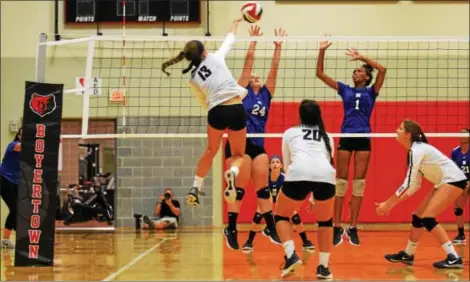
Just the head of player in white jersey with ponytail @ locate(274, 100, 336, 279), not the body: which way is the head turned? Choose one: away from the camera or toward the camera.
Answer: away from the camera

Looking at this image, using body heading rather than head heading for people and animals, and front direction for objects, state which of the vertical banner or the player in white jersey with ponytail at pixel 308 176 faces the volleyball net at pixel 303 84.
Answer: the player in white jersey with ponytail

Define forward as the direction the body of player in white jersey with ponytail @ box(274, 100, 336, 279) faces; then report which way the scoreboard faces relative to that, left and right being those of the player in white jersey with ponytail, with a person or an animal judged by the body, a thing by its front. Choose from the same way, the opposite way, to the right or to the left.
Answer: the opposite way

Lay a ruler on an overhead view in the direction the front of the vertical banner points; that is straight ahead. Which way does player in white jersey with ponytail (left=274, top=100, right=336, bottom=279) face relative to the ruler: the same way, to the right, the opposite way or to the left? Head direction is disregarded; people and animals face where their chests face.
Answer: the opposite way

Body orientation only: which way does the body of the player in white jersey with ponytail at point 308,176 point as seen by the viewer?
away from the camera

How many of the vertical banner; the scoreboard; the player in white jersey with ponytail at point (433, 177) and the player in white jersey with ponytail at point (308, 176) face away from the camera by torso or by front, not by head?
1

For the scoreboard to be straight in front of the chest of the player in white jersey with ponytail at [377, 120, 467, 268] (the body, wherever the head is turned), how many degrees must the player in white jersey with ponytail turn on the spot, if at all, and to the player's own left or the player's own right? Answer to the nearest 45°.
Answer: approximately 45° to the player's own right

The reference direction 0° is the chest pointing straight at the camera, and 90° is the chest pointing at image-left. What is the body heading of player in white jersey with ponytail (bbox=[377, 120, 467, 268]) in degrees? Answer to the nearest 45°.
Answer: approximately 90°

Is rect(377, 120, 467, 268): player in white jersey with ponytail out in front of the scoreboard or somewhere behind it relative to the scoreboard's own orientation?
in front

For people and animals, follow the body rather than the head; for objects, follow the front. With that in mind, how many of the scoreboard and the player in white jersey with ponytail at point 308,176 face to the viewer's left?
0

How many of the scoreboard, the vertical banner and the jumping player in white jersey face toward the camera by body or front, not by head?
2

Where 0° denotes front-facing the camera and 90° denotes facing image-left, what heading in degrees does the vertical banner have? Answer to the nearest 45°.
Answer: approximately 0°

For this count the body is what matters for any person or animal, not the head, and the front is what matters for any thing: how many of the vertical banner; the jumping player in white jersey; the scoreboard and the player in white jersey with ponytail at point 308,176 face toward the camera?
2
